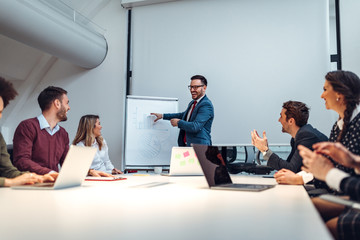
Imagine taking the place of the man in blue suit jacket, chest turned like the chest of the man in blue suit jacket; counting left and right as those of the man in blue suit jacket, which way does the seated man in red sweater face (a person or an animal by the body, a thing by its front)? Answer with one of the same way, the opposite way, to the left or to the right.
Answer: to the left

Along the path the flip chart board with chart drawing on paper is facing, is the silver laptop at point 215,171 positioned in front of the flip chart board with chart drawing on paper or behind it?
in front

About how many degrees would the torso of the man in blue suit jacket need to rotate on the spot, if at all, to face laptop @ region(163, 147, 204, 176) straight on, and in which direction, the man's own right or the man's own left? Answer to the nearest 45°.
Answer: approximately 45° to the man's own left

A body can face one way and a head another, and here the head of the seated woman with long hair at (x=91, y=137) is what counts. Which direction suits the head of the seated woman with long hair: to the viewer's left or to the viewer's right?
to the viewer's right

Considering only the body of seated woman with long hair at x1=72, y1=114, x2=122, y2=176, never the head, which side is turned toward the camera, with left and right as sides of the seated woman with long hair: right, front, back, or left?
right

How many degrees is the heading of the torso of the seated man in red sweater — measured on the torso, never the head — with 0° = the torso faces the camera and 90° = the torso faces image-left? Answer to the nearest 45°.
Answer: approximately 315°

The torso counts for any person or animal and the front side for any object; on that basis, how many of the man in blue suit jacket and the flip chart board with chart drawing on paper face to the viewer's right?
0

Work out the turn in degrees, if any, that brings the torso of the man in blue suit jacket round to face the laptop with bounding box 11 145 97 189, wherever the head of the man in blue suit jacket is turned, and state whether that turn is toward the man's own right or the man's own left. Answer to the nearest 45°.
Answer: approximately 45° to the man's own left

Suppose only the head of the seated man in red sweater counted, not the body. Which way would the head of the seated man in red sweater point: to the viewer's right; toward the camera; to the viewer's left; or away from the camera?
to the viewer's right

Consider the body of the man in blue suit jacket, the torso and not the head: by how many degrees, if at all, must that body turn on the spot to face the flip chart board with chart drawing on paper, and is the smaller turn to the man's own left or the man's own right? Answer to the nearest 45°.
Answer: approximately 90° to the man's own right
